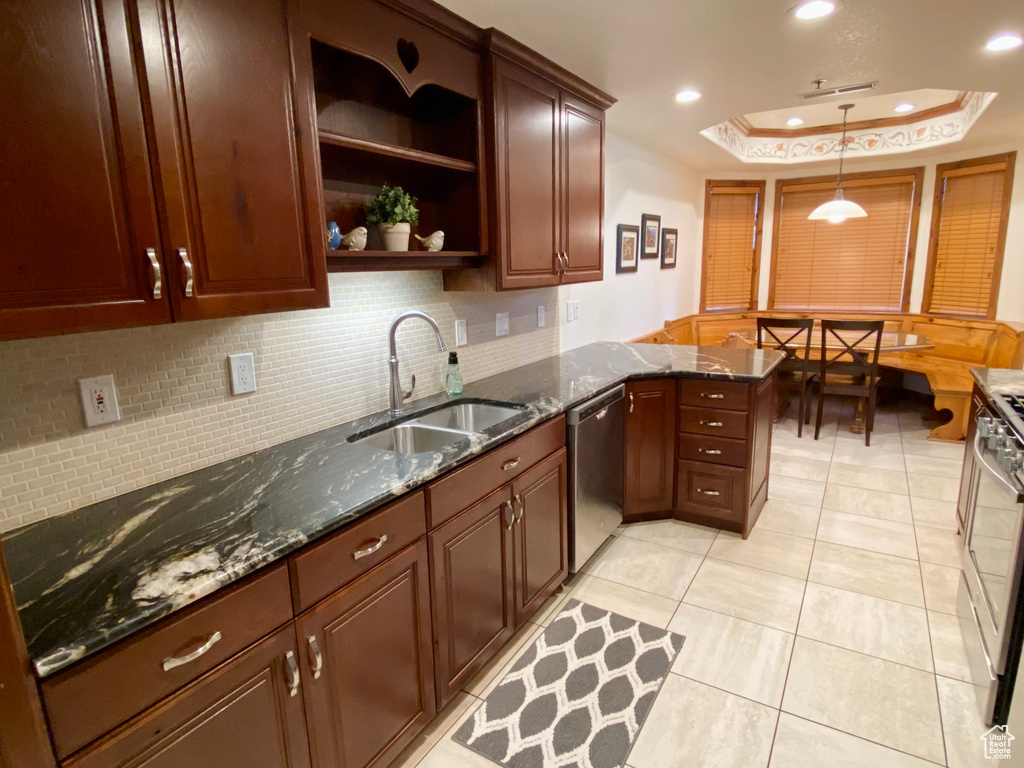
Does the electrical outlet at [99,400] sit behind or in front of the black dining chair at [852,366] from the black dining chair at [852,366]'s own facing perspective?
behind

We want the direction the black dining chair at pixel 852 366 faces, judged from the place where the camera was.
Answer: facing away from the viewer

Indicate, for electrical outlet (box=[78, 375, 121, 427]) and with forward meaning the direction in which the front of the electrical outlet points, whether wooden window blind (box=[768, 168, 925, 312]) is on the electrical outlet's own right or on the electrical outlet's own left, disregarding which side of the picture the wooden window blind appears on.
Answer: on the electrical outlet's own left

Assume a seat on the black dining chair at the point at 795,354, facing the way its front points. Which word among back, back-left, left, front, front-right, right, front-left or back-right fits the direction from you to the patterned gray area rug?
back

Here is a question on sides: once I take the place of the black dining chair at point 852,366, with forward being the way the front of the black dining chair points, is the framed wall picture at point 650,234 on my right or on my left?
on my left

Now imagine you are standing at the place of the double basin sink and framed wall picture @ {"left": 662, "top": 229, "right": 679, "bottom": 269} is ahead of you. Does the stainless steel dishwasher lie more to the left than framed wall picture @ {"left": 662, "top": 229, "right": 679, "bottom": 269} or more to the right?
right

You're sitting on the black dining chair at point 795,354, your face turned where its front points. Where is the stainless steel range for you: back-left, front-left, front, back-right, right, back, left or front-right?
back

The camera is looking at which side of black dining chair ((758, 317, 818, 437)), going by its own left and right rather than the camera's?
back

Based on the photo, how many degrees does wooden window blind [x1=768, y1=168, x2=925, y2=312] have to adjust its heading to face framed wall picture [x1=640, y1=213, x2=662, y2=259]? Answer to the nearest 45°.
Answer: approximately 45° to its right

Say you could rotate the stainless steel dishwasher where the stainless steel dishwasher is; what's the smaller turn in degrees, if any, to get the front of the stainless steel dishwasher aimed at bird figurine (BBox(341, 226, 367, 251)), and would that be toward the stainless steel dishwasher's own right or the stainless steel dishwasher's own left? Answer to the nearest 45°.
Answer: approximately 90° to the stainless steel dishwasher's own right

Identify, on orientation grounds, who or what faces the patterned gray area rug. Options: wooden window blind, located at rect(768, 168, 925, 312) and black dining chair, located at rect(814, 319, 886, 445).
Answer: the wooden window blind

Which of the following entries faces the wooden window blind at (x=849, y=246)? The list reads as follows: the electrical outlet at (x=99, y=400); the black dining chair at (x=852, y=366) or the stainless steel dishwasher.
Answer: the black dining chair
